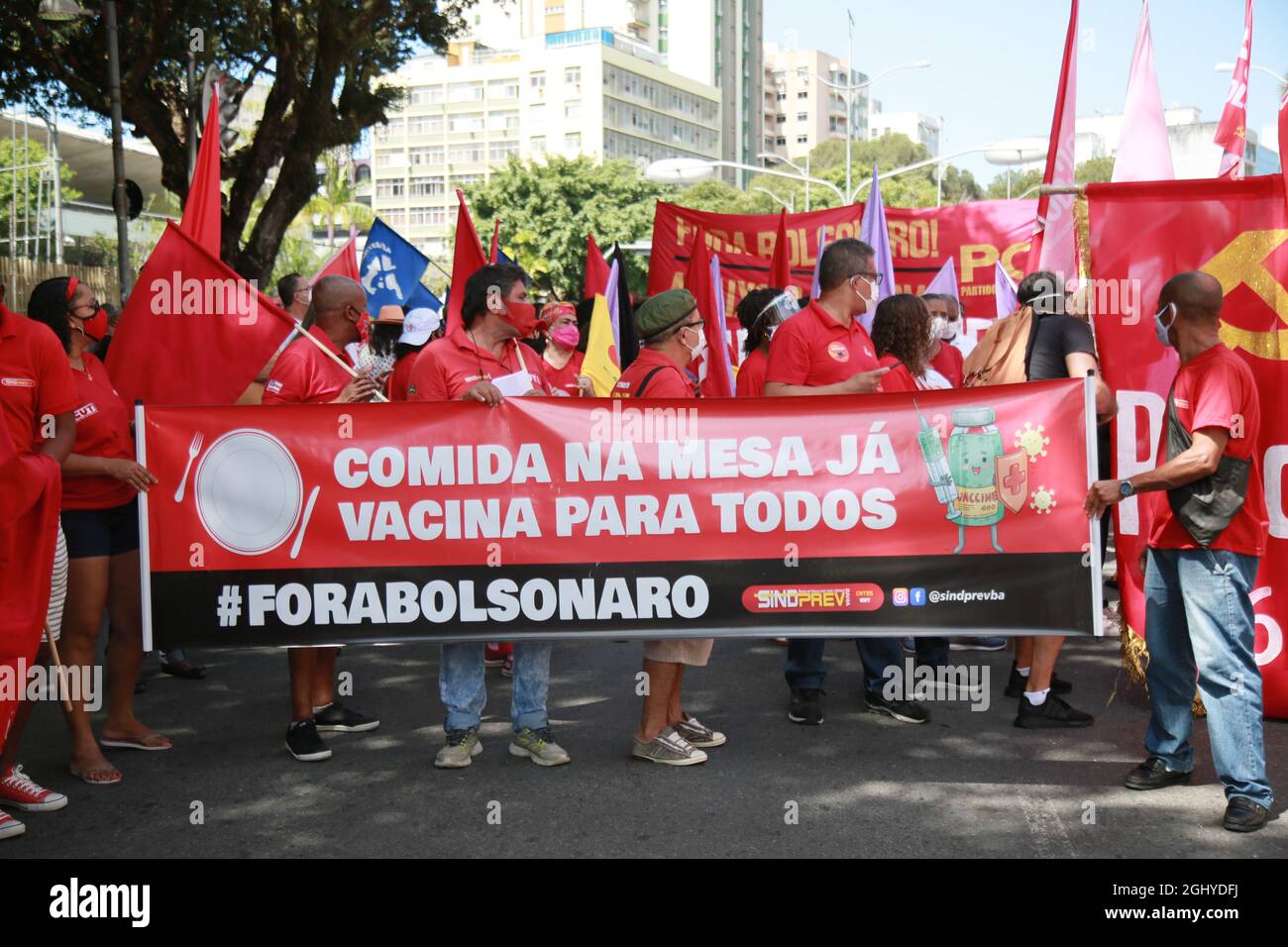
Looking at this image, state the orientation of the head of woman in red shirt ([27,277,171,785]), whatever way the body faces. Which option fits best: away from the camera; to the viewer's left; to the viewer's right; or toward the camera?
to the viewer's right

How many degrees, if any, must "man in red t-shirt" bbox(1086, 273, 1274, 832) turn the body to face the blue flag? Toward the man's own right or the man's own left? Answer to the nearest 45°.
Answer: approximately 45° to the man's own right

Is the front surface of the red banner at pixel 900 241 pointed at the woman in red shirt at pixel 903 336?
yes

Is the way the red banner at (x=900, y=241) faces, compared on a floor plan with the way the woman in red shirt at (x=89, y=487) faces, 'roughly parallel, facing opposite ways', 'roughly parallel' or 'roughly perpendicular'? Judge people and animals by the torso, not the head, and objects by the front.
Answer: roughly perpendicular

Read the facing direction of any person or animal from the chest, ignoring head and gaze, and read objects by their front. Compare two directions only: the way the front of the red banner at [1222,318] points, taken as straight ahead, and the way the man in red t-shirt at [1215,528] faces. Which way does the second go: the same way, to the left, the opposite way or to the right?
to the right

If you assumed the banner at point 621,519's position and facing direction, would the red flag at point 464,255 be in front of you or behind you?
behind

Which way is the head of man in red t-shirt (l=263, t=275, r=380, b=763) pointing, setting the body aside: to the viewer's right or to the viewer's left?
to the viewer's right

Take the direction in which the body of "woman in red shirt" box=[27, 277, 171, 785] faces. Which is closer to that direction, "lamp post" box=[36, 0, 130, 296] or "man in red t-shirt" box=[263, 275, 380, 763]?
the man in red t-shirt

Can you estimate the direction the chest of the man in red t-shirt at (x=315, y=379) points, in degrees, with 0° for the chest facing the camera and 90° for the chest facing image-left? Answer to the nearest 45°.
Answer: approximately 315°

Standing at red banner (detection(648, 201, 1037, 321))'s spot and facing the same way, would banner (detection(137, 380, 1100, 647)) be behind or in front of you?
in front

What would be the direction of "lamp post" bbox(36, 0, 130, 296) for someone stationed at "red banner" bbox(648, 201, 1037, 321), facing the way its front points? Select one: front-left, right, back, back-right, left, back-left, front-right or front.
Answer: right

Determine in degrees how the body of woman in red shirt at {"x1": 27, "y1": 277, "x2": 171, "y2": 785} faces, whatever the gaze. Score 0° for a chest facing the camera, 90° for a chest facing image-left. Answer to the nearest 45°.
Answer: approximately 315°

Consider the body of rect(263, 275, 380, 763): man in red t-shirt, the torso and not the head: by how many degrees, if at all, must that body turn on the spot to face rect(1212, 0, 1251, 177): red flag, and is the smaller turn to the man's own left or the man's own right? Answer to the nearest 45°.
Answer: approximately 45° to the man's own left

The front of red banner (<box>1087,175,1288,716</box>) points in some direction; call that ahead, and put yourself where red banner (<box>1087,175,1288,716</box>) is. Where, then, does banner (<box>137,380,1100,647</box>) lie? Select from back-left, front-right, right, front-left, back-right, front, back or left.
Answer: front-right

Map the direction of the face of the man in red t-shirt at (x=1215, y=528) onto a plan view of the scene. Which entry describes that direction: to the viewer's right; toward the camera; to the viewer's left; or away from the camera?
to the viewer's left
